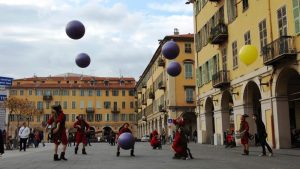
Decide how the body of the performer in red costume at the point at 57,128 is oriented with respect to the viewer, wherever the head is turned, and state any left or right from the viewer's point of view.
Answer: facing the viewer and to the left of the viewer

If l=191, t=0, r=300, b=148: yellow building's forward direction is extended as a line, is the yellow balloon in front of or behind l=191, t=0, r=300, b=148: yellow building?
in front

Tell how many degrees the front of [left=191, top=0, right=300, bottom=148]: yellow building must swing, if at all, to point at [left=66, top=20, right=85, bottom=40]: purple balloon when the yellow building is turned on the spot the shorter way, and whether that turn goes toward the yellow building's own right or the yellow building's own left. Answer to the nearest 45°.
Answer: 0° — it already faces it

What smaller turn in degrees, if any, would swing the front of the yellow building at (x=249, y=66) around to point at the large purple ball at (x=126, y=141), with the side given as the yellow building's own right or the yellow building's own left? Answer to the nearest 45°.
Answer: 0° — it already faces it

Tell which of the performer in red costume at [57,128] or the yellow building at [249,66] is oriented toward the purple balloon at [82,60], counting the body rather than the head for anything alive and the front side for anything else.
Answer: the yellow building

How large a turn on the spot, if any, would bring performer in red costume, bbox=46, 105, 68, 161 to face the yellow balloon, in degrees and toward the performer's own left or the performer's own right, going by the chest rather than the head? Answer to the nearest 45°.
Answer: approximately 135° to the performer's own left

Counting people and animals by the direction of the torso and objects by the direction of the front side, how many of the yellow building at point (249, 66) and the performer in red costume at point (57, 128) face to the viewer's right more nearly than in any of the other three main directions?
0

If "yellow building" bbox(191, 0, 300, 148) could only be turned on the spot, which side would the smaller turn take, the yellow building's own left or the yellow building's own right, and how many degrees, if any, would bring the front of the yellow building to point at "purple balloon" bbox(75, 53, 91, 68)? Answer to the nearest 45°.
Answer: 0° — it already faces it
